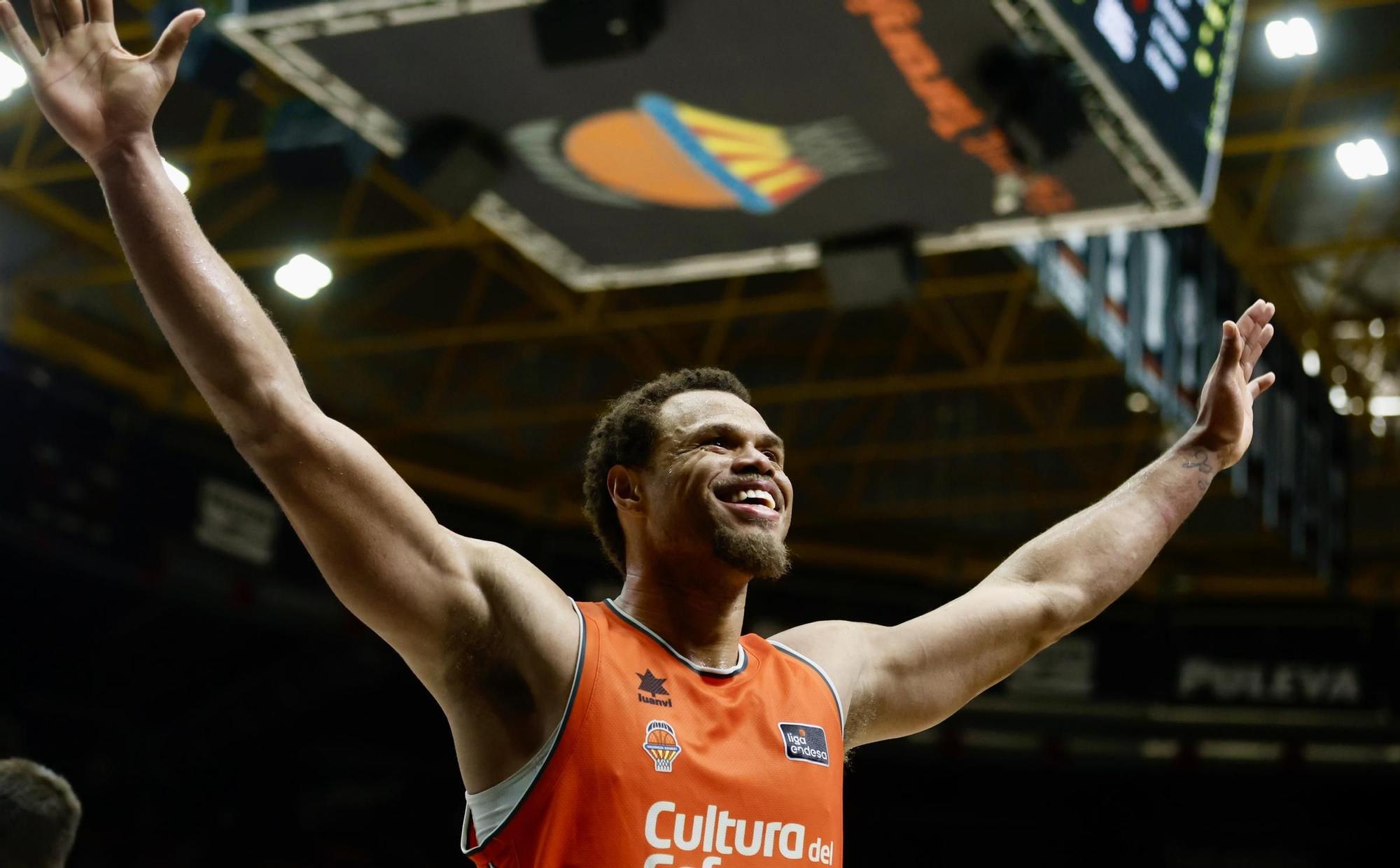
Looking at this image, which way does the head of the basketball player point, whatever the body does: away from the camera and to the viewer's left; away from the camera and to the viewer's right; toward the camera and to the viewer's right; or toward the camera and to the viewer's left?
toward the camera and to the viewer's right

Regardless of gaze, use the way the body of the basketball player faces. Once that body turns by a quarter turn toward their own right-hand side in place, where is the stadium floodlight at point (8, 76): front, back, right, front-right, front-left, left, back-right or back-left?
right

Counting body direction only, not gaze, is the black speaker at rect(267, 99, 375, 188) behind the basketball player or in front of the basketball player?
behind

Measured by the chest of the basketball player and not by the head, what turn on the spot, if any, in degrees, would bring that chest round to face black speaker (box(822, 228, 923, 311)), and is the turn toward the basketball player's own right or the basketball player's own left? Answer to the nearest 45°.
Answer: approximately 135° to the basketball player's own left

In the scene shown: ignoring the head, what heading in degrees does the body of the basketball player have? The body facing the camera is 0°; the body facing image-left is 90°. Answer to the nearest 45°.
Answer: approximately 315°

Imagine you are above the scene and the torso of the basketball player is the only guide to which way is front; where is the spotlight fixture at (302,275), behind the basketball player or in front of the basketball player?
behind

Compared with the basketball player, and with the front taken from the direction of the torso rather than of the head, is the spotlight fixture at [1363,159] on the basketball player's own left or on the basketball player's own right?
on the basketball player's own left

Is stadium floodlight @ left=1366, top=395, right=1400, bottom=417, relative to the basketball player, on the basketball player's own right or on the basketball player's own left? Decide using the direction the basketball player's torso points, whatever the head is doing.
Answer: on the basketball player's own left
